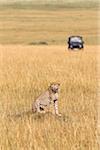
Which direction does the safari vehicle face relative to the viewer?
toward the camera
